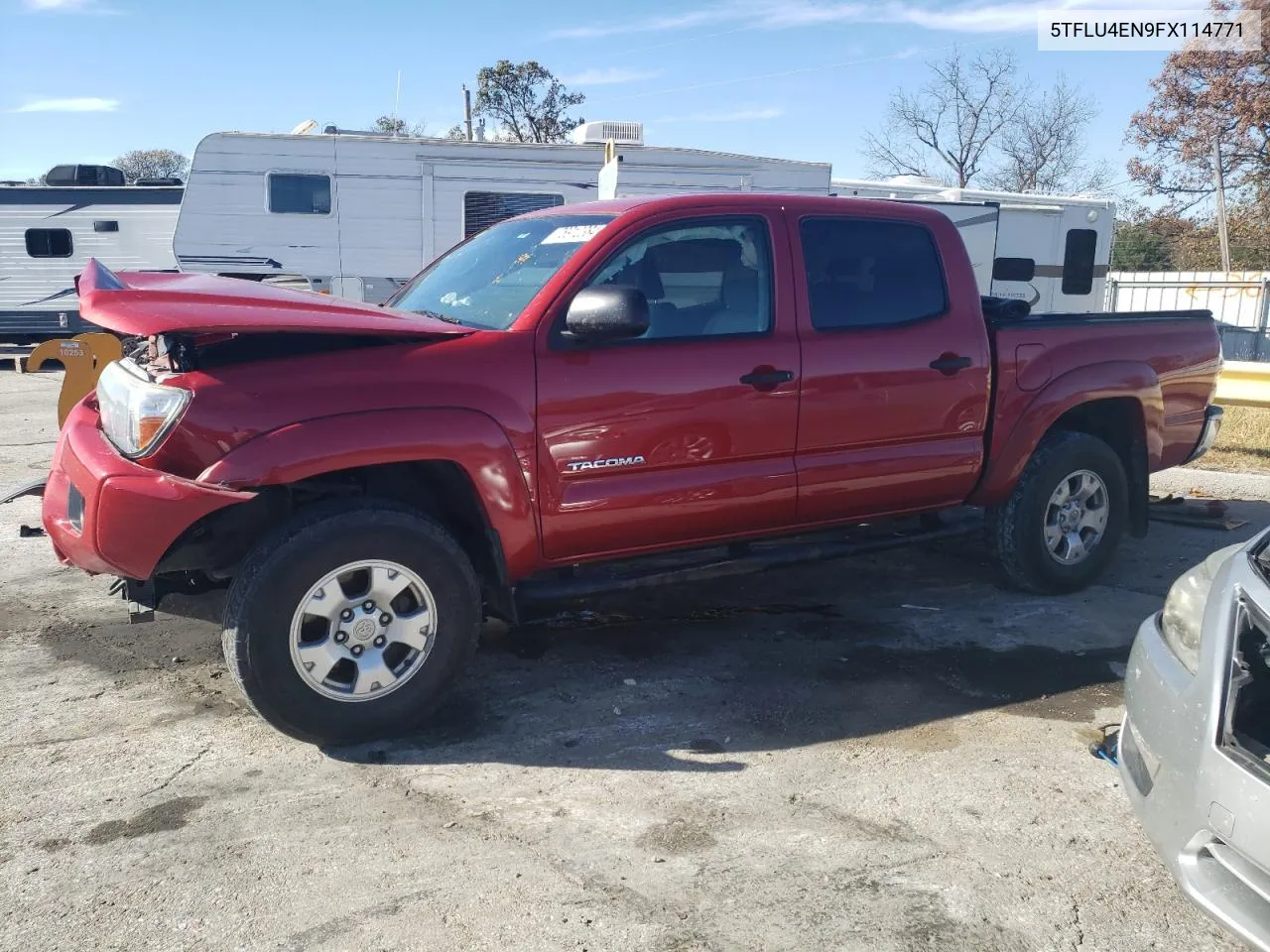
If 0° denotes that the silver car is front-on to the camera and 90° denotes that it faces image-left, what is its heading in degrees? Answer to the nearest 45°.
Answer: approximately 45°

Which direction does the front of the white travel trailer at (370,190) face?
to the viewer's left

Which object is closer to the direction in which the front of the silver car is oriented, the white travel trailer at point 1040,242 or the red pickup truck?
the red pickup truck

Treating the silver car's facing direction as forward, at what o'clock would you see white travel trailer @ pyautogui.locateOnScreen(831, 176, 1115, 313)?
The white travel trailer is roughly at 4 o'clock from the silver car.

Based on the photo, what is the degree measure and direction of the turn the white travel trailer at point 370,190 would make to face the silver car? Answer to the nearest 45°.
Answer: approximately 90° to its left

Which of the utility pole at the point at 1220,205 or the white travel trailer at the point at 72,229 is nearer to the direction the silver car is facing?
the white travel trailer
